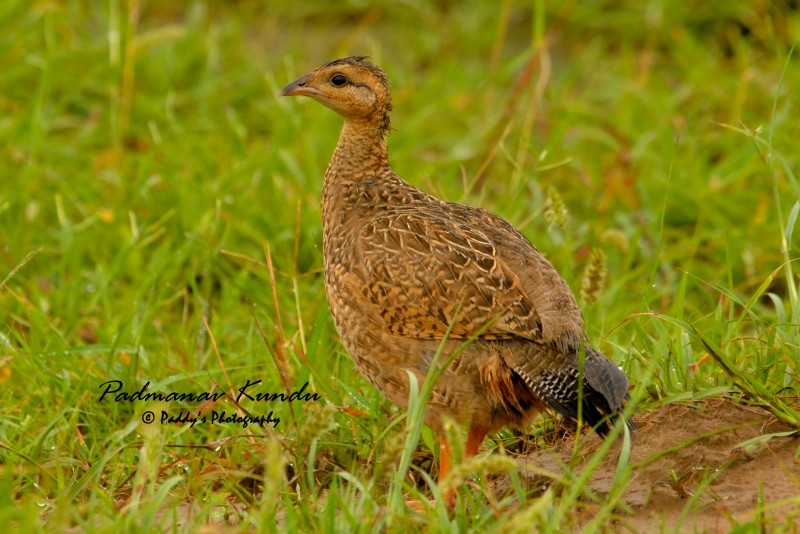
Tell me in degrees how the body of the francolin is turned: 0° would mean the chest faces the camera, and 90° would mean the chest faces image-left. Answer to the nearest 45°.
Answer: approximately 90°
